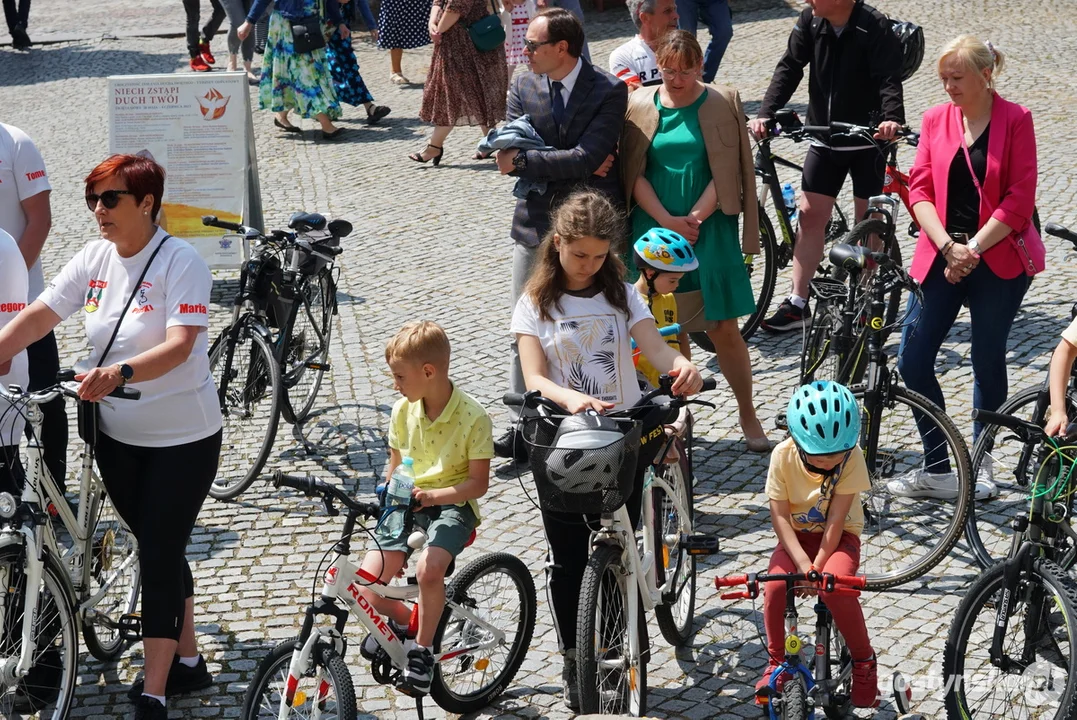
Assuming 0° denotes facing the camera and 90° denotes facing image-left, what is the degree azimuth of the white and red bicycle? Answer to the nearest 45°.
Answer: approximately 45°

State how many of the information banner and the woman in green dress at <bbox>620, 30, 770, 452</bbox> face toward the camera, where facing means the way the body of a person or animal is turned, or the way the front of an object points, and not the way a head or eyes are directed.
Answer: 2

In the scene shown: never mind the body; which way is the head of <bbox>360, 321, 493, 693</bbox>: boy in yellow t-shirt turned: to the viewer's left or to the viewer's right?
to the viewer's left

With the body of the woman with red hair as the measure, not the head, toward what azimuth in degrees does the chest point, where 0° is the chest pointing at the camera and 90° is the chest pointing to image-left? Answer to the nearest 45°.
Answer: approximately 45°

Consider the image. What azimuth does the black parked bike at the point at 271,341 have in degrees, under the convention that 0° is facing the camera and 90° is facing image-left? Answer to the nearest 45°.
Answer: approximately 45°
